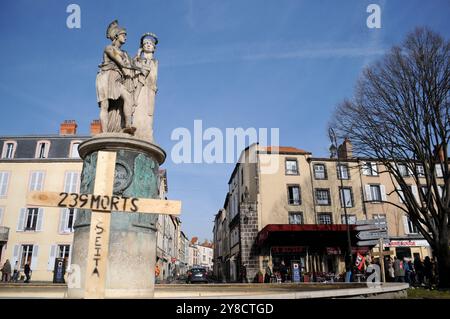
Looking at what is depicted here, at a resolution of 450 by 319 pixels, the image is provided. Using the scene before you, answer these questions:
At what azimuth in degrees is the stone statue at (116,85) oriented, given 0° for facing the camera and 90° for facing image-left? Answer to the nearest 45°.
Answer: approximately 315°

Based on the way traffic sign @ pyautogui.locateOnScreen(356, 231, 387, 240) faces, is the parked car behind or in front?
behind

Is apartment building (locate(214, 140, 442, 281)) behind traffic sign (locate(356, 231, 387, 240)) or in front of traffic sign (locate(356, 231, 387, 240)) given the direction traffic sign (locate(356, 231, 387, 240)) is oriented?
behind

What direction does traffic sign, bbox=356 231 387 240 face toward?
toward the camera

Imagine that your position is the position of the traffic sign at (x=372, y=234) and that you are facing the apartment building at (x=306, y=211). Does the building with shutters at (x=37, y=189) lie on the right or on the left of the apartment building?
left

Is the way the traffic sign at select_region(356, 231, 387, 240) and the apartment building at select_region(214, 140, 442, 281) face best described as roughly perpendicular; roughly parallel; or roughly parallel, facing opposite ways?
roughly parallel

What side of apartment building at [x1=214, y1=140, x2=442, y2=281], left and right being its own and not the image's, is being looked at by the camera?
front

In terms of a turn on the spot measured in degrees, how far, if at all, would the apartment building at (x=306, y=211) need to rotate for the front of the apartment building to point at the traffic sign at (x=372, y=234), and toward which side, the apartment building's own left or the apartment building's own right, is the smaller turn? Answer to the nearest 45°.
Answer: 0° — it already faces it

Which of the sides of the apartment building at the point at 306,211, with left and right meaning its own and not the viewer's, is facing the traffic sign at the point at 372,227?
front

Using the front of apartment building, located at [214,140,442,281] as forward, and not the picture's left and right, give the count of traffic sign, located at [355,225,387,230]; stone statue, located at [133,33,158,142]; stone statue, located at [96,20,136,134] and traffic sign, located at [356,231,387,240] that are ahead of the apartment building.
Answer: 4

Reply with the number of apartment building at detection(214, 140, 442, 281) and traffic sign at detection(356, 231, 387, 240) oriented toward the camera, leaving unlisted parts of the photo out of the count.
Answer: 2

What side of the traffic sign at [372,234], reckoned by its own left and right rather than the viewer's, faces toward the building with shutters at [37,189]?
right

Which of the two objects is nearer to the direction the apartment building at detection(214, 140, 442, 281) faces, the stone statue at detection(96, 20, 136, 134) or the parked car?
the stone statue
